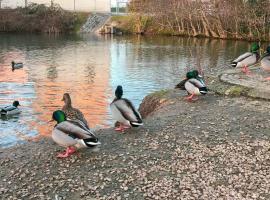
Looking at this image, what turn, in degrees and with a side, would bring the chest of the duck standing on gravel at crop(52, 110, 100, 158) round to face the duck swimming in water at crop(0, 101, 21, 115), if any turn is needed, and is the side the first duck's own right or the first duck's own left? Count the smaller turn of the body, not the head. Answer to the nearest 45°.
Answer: approximately 90° to the first duck's own right

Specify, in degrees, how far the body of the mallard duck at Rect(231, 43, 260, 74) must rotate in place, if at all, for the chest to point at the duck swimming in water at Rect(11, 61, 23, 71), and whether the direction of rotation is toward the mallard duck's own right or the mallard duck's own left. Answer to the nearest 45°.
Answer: approximately 135° to the mallard duck's own left

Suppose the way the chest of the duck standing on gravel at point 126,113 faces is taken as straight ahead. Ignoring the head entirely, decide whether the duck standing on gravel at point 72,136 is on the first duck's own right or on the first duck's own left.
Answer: on the first duck's own left

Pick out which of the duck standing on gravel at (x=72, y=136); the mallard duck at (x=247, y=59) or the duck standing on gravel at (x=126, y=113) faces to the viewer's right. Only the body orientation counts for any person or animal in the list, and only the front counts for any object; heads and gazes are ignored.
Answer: the mallard duck

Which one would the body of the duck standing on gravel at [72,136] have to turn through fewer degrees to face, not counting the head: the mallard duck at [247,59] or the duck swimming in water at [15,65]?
the duck swimming in water

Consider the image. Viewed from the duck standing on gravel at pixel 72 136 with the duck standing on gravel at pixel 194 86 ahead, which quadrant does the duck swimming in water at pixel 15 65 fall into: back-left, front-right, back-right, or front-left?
front-left

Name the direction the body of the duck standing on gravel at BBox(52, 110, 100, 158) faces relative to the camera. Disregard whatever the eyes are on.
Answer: to the viewer's left

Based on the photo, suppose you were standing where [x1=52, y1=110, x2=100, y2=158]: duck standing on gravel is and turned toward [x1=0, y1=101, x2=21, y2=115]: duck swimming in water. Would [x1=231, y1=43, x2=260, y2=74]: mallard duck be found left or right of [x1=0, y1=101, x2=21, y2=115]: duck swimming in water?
right

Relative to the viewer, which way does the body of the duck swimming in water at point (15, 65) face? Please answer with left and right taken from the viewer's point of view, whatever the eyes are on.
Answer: facing to the left of the viewer

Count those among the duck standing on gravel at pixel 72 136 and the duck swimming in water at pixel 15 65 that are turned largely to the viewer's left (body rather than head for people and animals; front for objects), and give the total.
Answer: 2

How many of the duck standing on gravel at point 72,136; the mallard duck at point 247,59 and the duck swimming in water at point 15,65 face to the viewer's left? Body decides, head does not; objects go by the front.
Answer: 2

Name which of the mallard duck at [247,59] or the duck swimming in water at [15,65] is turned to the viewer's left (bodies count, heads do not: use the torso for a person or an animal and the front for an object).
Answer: the duck swimming in water

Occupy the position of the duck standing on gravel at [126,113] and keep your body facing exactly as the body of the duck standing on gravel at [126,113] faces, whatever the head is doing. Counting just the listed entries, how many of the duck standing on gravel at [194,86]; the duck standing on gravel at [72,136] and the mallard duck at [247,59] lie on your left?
1

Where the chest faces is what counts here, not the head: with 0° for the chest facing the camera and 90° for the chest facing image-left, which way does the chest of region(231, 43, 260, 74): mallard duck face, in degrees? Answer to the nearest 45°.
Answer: approximately 270°

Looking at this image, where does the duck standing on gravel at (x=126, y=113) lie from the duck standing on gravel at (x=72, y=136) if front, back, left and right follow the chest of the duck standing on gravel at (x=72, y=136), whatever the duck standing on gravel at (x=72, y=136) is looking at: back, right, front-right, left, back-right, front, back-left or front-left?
back-right

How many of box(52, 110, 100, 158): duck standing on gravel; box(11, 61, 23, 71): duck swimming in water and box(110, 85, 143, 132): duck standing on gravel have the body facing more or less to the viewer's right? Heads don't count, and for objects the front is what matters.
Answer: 0

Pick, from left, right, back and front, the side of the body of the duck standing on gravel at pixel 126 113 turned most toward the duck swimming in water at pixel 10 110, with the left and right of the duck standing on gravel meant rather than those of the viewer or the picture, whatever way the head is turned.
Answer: front
